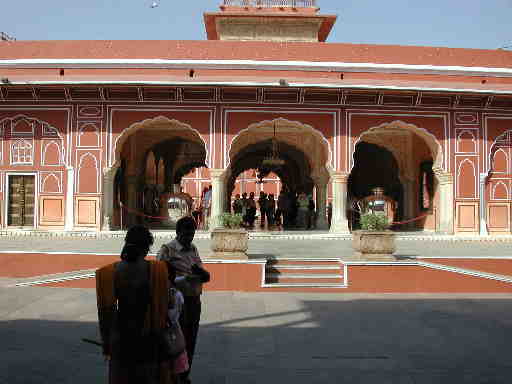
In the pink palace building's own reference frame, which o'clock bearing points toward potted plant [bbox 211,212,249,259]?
The potted plant is roughly at 12 o'clock from the pink palace building.

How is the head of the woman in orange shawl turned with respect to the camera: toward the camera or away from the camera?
away from the camera

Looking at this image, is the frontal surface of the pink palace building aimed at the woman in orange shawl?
yes

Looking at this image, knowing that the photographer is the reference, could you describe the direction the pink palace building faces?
facing the viewer

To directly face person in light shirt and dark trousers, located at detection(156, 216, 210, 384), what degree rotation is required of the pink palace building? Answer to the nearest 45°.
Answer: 0° — it already faces them

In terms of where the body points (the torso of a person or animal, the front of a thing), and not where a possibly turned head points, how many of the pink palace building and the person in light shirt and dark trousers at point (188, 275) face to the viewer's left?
0
